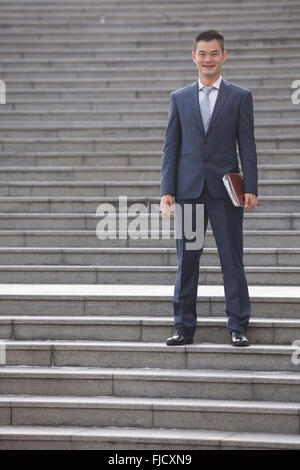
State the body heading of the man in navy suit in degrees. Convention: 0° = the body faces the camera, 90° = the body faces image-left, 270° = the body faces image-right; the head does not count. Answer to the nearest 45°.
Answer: approximately 0°
